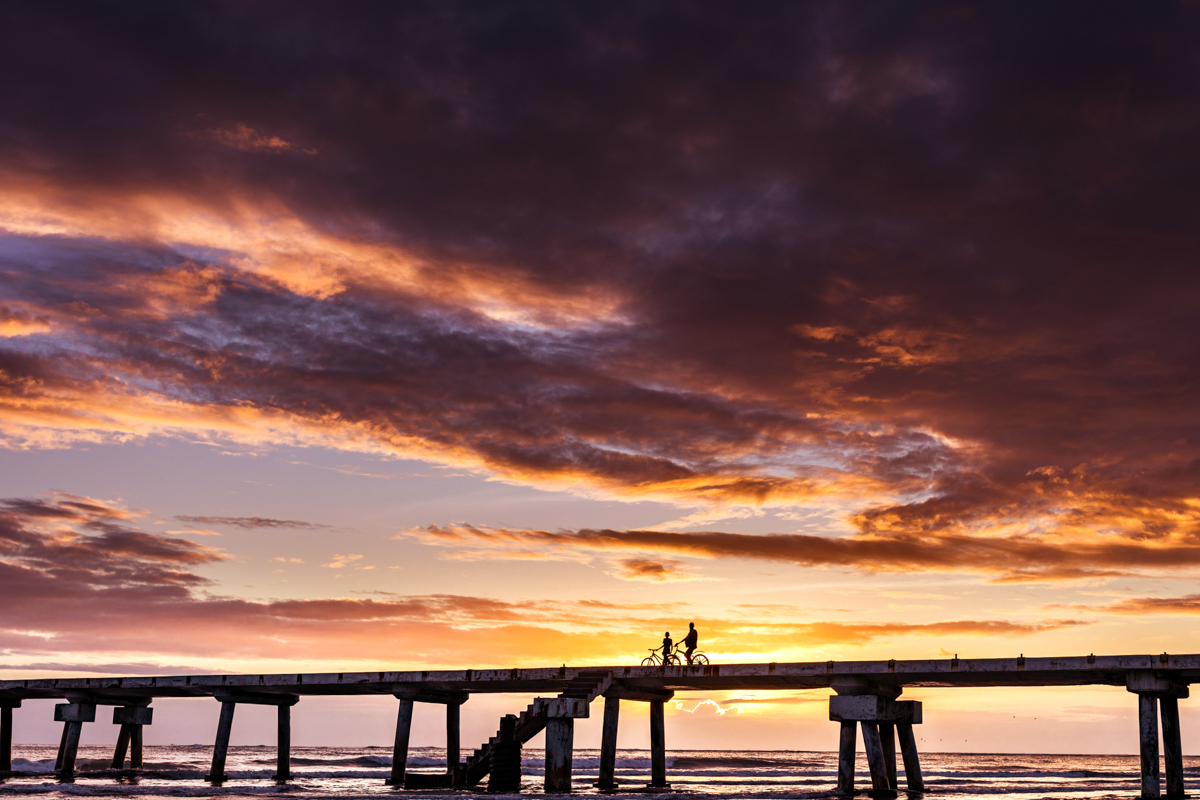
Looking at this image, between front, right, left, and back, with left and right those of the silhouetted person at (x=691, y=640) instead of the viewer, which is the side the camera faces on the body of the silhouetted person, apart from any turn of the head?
left
